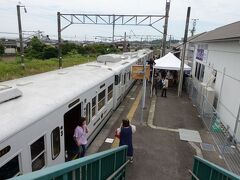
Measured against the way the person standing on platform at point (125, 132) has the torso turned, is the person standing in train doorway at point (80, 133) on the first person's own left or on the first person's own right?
on the first person's own left

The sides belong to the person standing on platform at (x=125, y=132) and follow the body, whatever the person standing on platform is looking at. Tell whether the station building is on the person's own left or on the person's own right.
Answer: on the person's own right

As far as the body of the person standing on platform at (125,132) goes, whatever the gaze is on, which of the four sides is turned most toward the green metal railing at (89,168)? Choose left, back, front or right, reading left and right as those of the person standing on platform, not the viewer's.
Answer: back

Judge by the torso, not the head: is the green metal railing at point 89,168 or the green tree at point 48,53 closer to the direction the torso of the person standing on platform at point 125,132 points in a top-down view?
the green tree

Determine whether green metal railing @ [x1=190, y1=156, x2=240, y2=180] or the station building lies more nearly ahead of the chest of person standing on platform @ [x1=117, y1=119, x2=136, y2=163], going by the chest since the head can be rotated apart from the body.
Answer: the station building

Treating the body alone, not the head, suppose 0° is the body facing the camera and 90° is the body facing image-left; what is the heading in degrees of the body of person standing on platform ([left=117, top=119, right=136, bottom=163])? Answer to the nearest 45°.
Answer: approximately 180°

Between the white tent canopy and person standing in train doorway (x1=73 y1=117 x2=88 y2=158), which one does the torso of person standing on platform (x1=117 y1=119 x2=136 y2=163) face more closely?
the white tent canopy

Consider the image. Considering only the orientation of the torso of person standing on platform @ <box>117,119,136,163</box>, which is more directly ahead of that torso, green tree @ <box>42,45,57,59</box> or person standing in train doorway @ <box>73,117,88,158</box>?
the green tree

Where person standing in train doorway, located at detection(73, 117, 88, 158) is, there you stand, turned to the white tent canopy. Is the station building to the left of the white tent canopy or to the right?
right

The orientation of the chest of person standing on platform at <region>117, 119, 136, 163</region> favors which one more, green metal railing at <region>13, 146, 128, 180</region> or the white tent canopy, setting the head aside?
the white tent canopy
